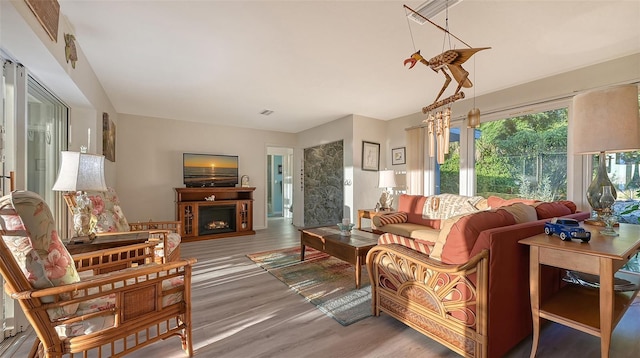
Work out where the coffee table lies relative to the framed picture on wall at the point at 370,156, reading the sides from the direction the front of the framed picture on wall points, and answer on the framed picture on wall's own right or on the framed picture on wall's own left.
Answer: on the framed picture on wall's own right

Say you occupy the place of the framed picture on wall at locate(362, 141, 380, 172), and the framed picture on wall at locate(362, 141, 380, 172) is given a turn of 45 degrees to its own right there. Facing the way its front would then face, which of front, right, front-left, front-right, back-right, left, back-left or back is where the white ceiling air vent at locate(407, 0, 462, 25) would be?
front

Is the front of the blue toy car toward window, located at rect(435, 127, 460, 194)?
no

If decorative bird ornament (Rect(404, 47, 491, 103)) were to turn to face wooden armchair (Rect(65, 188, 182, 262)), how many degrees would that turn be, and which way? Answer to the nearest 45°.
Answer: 0° — it already faces it

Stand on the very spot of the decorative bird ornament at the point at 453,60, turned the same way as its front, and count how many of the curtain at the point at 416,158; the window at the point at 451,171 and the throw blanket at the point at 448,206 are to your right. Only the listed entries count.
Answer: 3

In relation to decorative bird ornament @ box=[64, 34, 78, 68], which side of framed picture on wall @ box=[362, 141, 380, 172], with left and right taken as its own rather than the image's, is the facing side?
right

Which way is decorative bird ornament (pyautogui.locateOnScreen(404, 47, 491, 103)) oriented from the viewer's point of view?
to the viewer's left

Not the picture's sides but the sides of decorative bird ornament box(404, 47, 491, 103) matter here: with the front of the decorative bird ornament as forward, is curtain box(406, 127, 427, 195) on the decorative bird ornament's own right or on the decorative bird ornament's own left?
on the decorative bird ornament's own right

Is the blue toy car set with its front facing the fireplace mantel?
no

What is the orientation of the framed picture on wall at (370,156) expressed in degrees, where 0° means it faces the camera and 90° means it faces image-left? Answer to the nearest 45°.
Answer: approximately 315°

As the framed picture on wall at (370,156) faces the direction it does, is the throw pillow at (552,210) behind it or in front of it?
in front

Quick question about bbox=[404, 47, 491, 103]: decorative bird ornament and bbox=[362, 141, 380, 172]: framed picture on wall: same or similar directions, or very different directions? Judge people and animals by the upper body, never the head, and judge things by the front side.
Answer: very different directions
